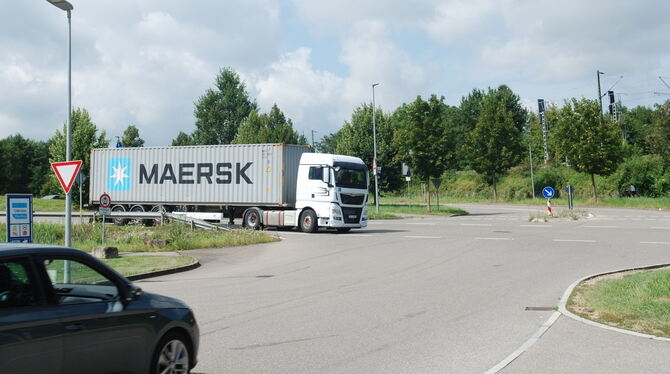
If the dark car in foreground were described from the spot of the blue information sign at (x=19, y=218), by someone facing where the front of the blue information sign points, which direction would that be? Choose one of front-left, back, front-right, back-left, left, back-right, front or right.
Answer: front

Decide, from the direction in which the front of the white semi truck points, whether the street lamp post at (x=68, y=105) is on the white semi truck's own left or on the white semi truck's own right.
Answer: on the white semi truck's own right

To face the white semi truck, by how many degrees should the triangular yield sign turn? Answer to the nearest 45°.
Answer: approximately 135° to its left

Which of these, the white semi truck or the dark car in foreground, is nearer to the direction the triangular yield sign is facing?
the dark car in foreground

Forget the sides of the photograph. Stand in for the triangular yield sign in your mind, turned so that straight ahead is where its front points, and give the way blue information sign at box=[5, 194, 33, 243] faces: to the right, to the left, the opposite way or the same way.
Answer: the same way

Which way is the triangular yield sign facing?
toward the camera

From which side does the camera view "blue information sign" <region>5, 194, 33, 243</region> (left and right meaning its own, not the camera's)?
front

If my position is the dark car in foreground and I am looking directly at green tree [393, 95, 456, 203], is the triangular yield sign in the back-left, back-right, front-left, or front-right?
front-left

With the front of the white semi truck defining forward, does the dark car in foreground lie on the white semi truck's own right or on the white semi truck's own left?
on the white semi truck's own right

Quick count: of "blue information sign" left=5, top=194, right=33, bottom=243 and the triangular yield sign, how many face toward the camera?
2
